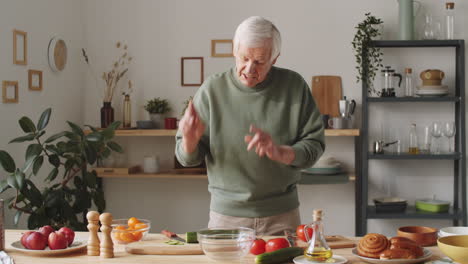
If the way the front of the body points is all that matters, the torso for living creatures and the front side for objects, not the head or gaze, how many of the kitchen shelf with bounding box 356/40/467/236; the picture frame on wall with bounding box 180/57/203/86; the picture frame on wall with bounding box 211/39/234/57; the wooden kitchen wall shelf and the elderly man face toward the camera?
5

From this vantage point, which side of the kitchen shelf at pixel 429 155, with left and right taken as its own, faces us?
front

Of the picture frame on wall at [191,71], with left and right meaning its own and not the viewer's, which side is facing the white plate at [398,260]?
front

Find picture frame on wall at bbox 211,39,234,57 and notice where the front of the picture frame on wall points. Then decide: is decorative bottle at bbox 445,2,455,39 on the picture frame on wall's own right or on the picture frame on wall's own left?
on the picture frame on wall's own left

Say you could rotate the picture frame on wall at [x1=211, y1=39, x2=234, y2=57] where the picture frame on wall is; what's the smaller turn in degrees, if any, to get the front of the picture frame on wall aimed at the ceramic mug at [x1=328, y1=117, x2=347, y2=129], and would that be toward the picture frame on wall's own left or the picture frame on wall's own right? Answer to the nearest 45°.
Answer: approximately 90° to the picture frame on wall's own left

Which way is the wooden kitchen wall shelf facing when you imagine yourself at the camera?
facing the viewer

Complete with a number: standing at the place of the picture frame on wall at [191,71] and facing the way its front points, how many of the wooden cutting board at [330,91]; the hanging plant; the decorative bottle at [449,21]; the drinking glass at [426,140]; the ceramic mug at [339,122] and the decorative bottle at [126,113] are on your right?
1

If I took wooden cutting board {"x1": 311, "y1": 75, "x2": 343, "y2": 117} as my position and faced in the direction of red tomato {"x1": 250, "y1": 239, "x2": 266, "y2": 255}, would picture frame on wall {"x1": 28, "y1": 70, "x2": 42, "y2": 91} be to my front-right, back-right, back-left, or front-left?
front-right

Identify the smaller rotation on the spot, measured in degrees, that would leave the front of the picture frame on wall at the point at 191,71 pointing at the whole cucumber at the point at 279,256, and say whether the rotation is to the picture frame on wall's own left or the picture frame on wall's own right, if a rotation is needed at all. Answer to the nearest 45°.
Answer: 0° — it already faces it

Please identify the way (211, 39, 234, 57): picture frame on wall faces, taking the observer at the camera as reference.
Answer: facing the viewer

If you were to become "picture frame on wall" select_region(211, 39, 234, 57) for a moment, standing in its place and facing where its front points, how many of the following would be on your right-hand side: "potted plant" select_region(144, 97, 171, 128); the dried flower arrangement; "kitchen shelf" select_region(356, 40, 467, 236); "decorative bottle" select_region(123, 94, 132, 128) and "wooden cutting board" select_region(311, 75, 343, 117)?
3

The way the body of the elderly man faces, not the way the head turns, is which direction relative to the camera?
toward the camera

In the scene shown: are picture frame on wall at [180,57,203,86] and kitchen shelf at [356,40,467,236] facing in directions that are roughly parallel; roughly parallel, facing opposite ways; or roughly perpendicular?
roughly parallel

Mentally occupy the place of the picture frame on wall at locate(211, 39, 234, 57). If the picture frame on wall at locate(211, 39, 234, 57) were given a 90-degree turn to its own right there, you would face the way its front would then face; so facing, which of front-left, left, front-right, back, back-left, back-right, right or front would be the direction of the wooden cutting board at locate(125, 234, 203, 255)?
left

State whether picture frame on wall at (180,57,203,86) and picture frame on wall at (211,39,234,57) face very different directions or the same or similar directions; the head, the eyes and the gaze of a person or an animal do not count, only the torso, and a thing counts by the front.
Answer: same or similar directions

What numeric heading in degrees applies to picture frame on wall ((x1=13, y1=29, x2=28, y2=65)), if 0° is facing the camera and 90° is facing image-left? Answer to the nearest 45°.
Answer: approximately 315°

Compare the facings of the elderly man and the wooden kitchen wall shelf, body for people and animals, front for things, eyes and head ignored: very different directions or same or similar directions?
same or similar directions

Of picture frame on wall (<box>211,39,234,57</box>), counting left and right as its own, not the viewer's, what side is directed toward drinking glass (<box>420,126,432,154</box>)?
left

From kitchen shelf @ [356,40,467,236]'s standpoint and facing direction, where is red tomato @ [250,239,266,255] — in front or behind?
in front
